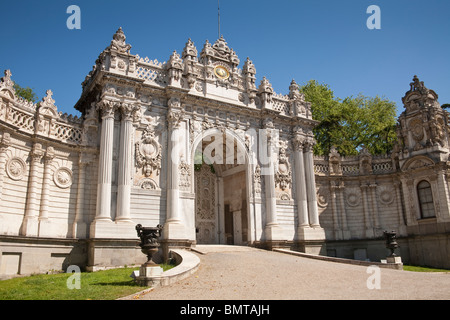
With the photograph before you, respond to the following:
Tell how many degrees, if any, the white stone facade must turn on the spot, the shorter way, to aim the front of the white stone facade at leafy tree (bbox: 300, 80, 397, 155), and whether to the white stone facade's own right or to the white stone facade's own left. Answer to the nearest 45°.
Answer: approximately 90° to the white stone facade's own left

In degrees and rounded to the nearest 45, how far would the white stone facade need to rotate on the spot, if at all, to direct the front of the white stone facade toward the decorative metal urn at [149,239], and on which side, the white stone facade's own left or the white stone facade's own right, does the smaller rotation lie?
approximately 45° to the white stone facade's own right

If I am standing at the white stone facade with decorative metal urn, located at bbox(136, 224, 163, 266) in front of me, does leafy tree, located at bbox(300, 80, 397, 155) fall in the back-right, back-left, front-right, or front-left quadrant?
back-left

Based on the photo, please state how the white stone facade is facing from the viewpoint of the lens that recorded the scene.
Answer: facing the viewer and to the right of the viewer

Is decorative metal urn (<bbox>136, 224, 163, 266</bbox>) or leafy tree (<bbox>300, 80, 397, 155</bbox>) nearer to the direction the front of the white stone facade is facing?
the decorative metal urn

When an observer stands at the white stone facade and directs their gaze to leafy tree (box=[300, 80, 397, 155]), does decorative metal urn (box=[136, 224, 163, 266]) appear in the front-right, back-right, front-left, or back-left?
back-right
